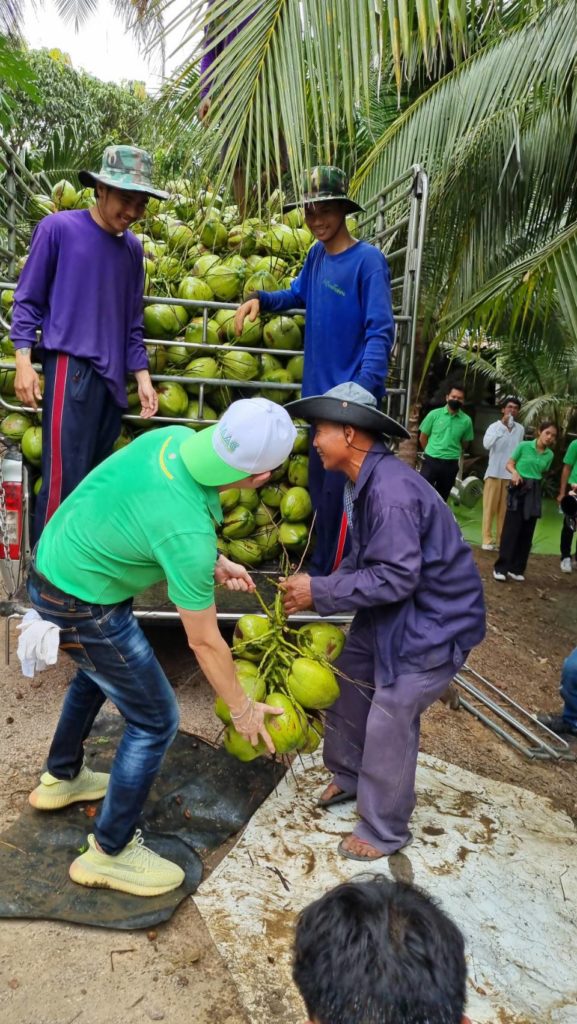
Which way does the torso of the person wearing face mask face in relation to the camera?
toward the camera

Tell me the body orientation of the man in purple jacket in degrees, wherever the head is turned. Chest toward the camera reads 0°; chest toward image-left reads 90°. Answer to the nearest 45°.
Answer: approximately 90°

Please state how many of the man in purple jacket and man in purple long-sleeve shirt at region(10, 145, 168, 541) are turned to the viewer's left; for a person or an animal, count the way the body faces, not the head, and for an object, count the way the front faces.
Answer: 1

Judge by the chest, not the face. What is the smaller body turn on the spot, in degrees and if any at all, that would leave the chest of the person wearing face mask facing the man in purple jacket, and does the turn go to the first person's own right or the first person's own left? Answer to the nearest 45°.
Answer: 0° — they already face them

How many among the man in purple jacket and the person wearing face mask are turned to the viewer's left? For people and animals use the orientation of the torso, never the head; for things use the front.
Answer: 1

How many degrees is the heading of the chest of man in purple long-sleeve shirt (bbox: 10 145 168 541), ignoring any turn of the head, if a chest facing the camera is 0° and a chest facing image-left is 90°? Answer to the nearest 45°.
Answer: approximately 315°

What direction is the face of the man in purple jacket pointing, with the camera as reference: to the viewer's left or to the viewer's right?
to the viewer's left

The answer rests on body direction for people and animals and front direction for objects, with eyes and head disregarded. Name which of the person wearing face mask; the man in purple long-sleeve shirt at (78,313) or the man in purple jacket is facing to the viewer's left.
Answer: the man in purple jacket

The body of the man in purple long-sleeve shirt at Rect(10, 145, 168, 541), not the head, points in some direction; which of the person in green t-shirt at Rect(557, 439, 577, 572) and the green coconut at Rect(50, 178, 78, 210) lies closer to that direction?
the person in green t-shirt

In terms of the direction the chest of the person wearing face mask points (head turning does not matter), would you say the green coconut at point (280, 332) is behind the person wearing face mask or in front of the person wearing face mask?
in front

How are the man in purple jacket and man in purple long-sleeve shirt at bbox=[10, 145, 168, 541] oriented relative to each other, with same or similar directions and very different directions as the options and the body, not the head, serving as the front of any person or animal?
very different directions

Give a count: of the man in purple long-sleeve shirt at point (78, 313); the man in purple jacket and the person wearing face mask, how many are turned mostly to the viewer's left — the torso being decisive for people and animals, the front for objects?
1
